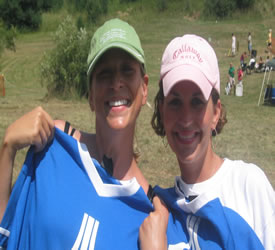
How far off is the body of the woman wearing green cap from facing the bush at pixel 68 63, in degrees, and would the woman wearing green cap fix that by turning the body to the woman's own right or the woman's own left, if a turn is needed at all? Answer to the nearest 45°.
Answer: approximately 180°

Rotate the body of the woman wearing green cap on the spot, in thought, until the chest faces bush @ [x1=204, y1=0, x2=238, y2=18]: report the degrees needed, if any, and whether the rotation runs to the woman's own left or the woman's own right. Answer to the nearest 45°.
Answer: approximately 180°

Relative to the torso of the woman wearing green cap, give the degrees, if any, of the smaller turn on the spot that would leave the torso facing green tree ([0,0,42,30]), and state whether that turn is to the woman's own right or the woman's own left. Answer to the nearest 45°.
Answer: approximately 180°

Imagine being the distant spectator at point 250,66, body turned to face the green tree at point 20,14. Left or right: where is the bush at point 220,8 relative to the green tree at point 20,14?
right

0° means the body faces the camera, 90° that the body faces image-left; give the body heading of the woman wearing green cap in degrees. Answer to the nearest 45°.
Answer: approximately 0°
